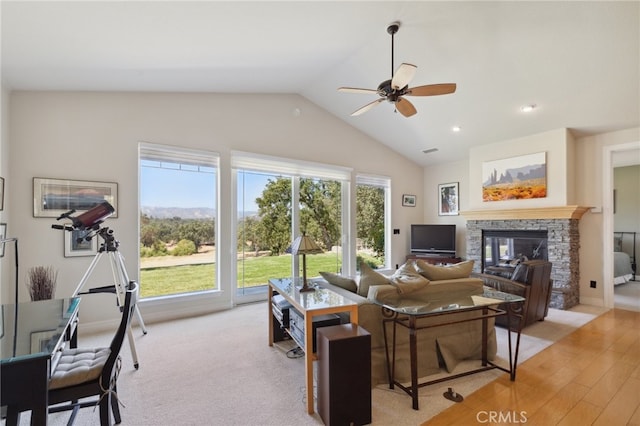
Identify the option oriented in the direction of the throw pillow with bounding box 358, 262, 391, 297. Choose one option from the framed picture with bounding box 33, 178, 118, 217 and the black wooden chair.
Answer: the framed picture

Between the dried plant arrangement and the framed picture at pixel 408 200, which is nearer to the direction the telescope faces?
the framed picture

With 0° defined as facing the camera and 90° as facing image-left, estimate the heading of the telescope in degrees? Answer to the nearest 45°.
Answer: approximately 270°

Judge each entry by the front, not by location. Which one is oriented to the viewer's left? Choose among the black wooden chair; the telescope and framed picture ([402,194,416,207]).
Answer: the black wooden chair

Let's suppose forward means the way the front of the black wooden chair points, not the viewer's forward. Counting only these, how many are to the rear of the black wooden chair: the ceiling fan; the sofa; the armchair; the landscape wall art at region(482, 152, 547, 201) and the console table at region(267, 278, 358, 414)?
5

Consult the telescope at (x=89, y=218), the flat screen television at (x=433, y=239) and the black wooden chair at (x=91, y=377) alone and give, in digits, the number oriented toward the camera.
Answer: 1

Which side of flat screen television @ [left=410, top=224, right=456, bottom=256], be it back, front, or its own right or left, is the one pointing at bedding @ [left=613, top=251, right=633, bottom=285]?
left
